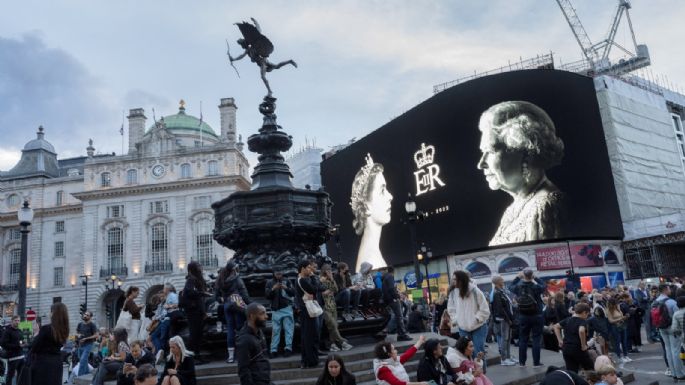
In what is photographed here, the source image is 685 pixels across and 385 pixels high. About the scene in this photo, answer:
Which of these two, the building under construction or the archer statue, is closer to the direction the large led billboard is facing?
the archer statue

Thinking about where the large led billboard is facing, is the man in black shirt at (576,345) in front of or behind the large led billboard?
in front

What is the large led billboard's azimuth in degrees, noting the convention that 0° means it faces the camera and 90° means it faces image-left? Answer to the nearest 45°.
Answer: approximately 45°

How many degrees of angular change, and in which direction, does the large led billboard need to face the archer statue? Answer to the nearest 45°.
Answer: approximately 45° to its left

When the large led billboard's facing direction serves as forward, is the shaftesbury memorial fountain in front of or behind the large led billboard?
in front

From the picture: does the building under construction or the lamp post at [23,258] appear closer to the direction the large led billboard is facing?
the lamp post

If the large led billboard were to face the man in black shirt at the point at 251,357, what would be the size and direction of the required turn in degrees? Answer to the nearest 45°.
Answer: approximately 45° to its left
